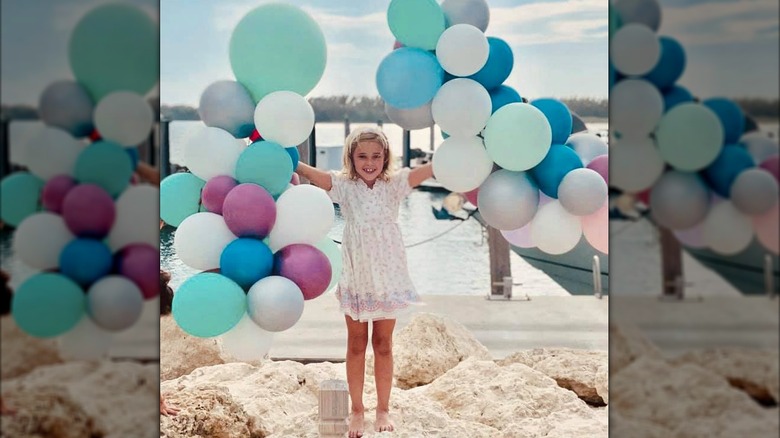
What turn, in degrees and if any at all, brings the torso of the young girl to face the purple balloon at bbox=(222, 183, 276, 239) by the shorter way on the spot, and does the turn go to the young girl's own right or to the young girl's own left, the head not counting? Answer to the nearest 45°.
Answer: approximately 45° to the young girl's own right

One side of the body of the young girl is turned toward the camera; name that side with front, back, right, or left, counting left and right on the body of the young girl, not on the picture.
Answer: front

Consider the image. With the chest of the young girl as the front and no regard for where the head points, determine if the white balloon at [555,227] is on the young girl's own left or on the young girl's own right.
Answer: on the young girl's own left

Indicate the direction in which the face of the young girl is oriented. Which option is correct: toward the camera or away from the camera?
toward the camera

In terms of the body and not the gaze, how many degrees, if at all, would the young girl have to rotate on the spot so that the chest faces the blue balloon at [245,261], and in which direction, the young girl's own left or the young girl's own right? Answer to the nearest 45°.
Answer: approximately 45° to the young girl's own right
